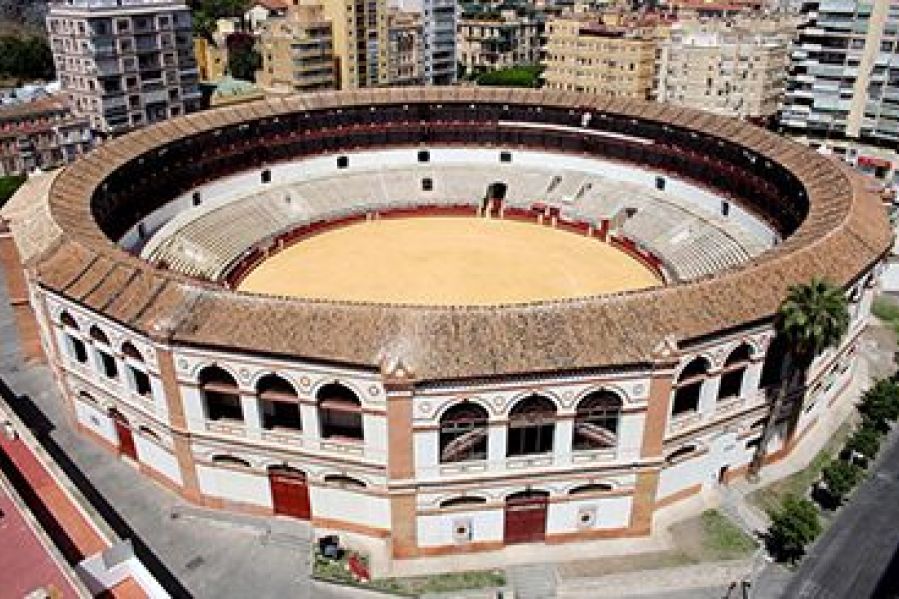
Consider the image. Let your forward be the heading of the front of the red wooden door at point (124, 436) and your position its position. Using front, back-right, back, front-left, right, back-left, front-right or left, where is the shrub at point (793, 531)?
left

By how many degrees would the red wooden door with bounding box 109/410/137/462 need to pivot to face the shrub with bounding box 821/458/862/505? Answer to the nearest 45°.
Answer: approximately 90° to its left

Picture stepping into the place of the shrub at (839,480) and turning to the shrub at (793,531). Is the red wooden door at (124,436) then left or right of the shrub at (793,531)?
right

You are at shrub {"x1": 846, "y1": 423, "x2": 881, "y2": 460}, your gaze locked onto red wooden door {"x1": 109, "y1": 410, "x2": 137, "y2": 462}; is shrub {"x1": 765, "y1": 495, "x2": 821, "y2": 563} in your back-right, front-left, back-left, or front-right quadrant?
front-left

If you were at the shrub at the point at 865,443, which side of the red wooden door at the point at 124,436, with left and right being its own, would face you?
left

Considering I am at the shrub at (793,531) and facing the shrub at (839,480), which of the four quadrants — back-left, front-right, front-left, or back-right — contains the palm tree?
front-left

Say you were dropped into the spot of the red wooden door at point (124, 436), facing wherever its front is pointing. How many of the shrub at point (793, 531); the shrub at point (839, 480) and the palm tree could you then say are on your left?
3

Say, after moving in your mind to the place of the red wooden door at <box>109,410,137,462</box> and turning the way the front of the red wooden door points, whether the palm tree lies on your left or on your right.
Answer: on your left
